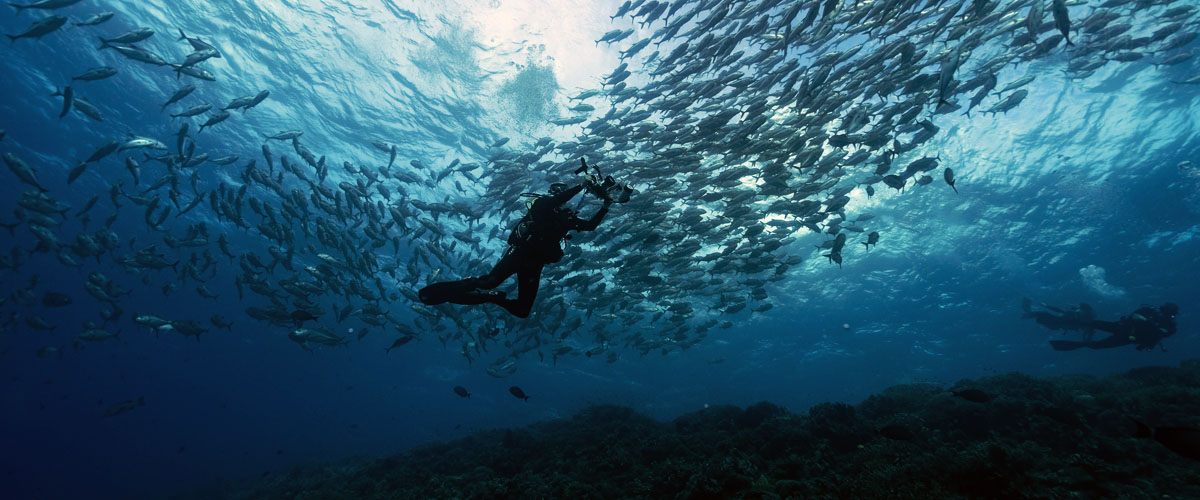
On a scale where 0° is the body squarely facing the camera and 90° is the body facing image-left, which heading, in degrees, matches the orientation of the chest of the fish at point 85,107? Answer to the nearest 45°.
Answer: approximately 270°
